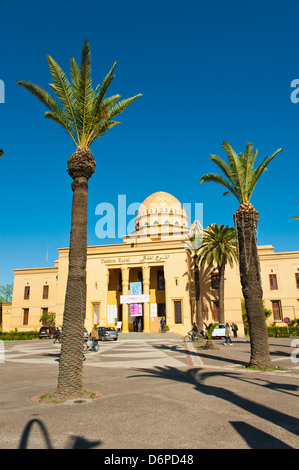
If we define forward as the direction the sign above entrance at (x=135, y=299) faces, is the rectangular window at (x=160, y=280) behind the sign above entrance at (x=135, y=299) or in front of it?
behind

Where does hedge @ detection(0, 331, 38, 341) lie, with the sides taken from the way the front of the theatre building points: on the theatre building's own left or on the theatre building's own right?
on the theatre building's own right

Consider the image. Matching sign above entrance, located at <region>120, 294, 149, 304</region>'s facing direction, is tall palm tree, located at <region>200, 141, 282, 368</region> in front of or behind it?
in front

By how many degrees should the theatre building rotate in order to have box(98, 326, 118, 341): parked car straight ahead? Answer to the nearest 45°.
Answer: approximately 45° to its right

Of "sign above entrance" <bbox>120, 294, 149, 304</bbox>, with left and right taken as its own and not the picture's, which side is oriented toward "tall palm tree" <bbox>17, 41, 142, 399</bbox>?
front

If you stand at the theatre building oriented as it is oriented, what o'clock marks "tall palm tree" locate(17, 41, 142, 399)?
The tall palm tree is roughly at 12 o'clock from the theatre building.

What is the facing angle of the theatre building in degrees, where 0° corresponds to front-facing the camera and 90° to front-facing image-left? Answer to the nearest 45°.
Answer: approximately 0°

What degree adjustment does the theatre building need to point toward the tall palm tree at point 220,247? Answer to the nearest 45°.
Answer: approximately 45° to its left

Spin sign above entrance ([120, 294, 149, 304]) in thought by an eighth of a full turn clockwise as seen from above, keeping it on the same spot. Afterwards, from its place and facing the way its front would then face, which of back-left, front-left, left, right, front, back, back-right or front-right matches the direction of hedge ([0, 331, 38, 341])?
front-right

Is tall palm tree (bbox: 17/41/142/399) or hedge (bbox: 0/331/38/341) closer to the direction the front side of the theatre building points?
the tall palm tree
